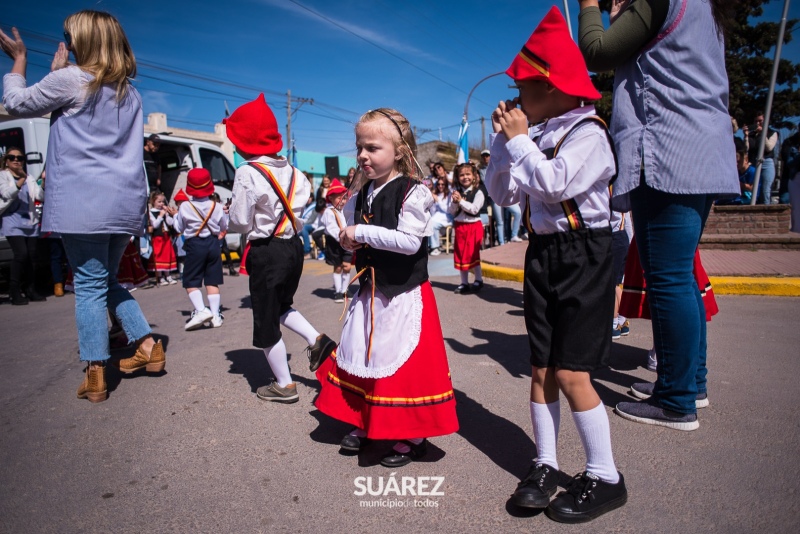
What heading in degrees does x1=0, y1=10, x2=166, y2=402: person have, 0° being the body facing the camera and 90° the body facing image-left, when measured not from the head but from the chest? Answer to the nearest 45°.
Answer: approximately 135°

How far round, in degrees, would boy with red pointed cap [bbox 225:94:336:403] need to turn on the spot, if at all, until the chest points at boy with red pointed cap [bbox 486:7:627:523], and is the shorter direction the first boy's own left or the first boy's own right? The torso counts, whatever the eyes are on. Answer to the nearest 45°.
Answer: approximately 180°

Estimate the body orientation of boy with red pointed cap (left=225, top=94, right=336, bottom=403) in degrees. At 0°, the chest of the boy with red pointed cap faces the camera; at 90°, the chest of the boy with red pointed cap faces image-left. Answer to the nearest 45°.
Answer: approximately 135°

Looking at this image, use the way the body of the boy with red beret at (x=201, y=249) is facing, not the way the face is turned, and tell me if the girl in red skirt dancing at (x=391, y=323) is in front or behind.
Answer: behind

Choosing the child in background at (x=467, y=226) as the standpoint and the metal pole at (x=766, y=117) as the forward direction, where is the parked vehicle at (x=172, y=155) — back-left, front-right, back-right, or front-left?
back-left

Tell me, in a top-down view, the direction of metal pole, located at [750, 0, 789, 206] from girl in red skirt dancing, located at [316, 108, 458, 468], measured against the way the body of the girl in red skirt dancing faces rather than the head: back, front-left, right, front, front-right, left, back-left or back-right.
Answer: back

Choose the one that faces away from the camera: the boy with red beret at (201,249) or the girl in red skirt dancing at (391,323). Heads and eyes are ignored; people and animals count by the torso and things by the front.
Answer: the boy with red beret

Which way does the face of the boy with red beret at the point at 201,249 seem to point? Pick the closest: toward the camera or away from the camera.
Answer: away from the camera

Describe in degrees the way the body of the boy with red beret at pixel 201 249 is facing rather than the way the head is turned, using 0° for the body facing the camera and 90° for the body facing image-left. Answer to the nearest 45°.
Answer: approximately 180°

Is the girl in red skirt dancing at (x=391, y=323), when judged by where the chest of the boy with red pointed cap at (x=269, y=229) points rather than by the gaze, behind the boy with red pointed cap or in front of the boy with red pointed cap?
behind

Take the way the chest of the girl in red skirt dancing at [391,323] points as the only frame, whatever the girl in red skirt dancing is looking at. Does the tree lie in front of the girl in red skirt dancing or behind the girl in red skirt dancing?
behind

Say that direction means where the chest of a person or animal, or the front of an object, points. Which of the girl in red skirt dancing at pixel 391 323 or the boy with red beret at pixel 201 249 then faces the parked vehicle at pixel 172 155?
the boy with red beret
